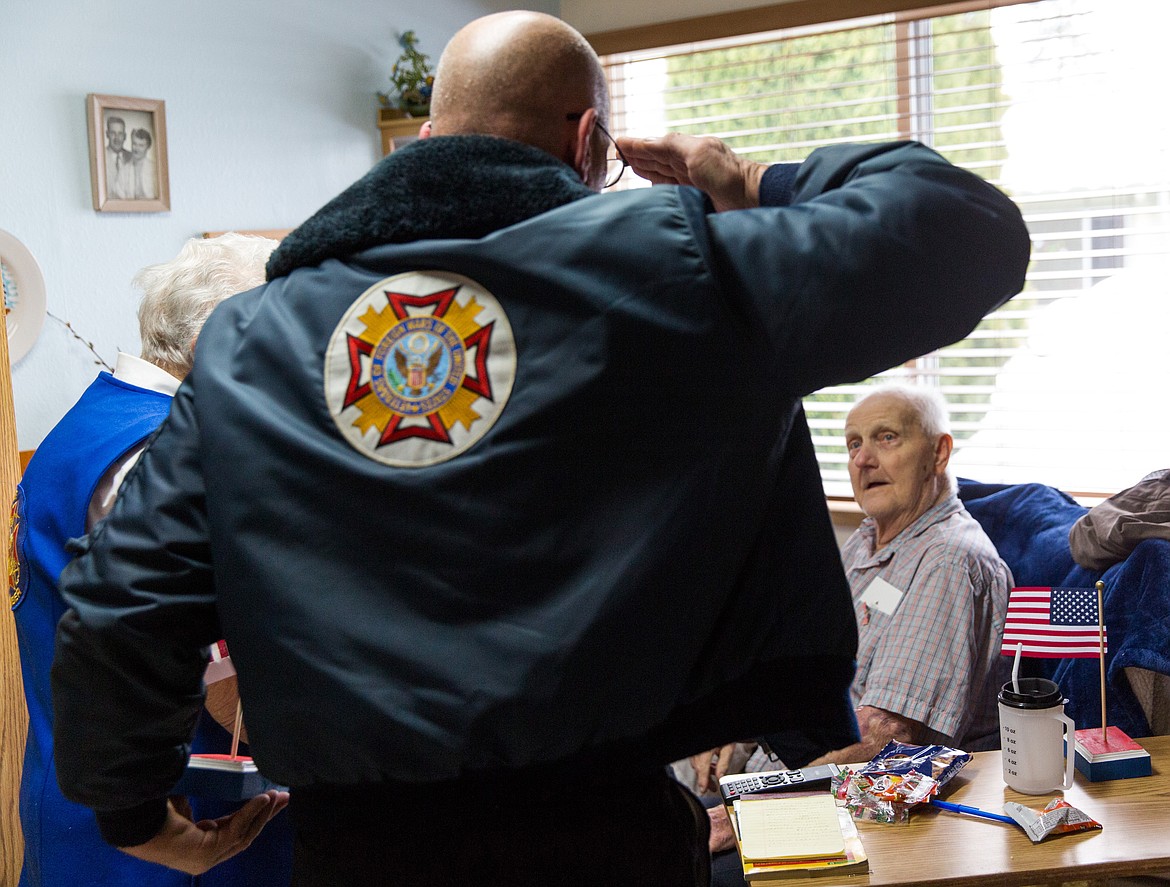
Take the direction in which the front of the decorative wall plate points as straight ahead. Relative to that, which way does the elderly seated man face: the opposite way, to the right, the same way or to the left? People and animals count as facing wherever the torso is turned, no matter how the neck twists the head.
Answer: to the right

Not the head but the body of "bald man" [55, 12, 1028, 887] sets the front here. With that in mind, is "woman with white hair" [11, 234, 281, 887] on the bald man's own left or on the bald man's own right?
on the bald man's own left

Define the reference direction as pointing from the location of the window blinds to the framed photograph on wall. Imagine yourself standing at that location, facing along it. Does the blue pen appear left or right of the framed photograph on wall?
left

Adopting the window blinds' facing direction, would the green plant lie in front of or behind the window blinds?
in front

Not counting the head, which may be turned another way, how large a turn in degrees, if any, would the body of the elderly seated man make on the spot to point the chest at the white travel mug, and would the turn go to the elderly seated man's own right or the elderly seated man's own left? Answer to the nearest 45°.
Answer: approximately 45° to the elderly seated man's own left

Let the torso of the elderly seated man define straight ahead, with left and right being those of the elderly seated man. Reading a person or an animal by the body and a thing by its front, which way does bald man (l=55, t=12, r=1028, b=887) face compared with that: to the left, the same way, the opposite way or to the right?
the opposite way

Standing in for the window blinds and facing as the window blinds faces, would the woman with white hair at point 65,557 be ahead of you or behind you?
ahead

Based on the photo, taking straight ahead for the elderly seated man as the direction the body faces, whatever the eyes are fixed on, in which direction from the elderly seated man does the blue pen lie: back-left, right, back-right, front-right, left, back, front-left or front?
front-left

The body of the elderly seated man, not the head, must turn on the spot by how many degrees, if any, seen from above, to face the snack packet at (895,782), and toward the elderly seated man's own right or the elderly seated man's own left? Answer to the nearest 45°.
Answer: approximately 45° to the elderly seated man's own left

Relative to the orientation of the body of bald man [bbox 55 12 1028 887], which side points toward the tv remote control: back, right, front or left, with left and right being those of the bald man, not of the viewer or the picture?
front

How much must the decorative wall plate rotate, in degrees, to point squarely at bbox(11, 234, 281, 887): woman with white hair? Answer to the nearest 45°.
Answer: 0° — it already faces them

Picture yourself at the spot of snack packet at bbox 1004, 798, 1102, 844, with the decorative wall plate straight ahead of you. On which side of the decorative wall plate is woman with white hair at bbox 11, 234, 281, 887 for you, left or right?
left

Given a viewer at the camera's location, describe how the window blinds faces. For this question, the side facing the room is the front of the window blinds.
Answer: facing the viewer and to the left of the viewer

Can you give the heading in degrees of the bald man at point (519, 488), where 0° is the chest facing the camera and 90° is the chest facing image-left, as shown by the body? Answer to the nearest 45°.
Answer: approximately 225°

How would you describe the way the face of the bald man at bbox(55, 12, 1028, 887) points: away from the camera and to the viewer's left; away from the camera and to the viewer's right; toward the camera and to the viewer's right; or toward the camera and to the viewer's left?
away from the camera and to the viewer's right
